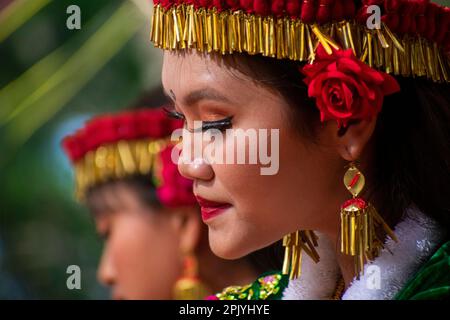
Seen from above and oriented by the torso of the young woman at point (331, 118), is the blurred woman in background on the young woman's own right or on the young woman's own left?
on the young woman's own right

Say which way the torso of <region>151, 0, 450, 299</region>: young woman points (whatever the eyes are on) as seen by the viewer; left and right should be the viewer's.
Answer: facing the viewer and to the left of the viewer

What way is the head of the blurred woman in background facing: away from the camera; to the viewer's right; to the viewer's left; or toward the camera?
to the viewer's left

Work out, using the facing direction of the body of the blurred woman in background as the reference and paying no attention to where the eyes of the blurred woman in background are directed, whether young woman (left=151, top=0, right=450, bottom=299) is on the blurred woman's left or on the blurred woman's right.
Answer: on the blurred woman's left

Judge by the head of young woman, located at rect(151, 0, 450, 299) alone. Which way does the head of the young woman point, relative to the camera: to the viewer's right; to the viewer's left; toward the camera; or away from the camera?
to the viewer's left

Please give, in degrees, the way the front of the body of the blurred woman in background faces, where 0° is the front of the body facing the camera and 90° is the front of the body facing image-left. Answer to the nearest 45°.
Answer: approximately 90°

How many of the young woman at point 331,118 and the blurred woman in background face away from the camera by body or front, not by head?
0
